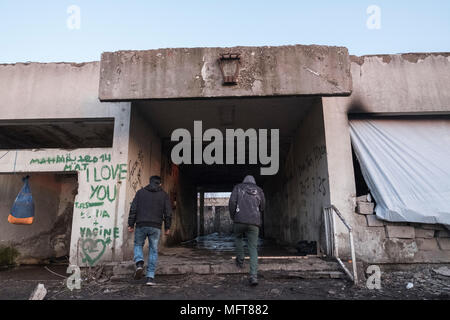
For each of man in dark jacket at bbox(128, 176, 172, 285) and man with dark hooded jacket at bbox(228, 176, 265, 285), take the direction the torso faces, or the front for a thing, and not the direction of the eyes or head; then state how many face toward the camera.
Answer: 0

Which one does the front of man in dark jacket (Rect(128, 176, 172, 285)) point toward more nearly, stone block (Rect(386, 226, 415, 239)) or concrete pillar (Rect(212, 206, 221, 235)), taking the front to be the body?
the concrete pillar

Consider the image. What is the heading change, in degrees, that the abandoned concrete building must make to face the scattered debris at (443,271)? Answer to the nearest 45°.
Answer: approximately 90° to its left

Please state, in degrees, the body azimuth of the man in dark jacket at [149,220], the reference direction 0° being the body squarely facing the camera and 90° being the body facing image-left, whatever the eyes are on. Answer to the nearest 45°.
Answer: approximately 180°

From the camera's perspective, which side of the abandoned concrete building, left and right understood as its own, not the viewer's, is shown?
front

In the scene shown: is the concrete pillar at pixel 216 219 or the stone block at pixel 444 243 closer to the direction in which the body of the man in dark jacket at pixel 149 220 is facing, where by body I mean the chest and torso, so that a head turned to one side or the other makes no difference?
the concrete pillar

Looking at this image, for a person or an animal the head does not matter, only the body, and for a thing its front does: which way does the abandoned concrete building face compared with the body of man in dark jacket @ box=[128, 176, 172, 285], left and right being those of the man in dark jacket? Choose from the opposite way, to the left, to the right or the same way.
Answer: the opposite way

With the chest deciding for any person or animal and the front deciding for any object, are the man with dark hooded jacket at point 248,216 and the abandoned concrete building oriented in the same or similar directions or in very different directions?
very different directions

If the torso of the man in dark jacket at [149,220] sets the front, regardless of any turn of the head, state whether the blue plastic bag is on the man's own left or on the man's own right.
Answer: on the man's own left

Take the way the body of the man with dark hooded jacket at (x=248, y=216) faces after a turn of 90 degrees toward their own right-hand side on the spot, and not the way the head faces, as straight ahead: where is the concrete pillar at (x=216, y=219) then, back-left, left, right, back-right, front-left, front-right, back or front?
left

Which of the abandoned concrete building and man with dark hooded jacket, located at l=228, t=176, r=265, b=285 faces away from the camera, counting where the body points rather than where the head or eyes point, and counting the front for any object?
the man with dark hooded jacket

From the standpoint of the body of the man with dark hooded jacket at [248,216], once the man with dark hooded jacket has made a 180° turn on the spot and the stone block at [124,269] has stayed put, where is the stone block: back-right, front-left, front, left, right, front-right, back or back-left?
right

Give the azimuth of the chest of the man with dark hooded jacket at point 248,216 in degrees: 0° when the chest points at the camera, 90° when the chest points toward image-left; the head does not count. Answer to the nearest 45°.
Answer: approximately 180°
